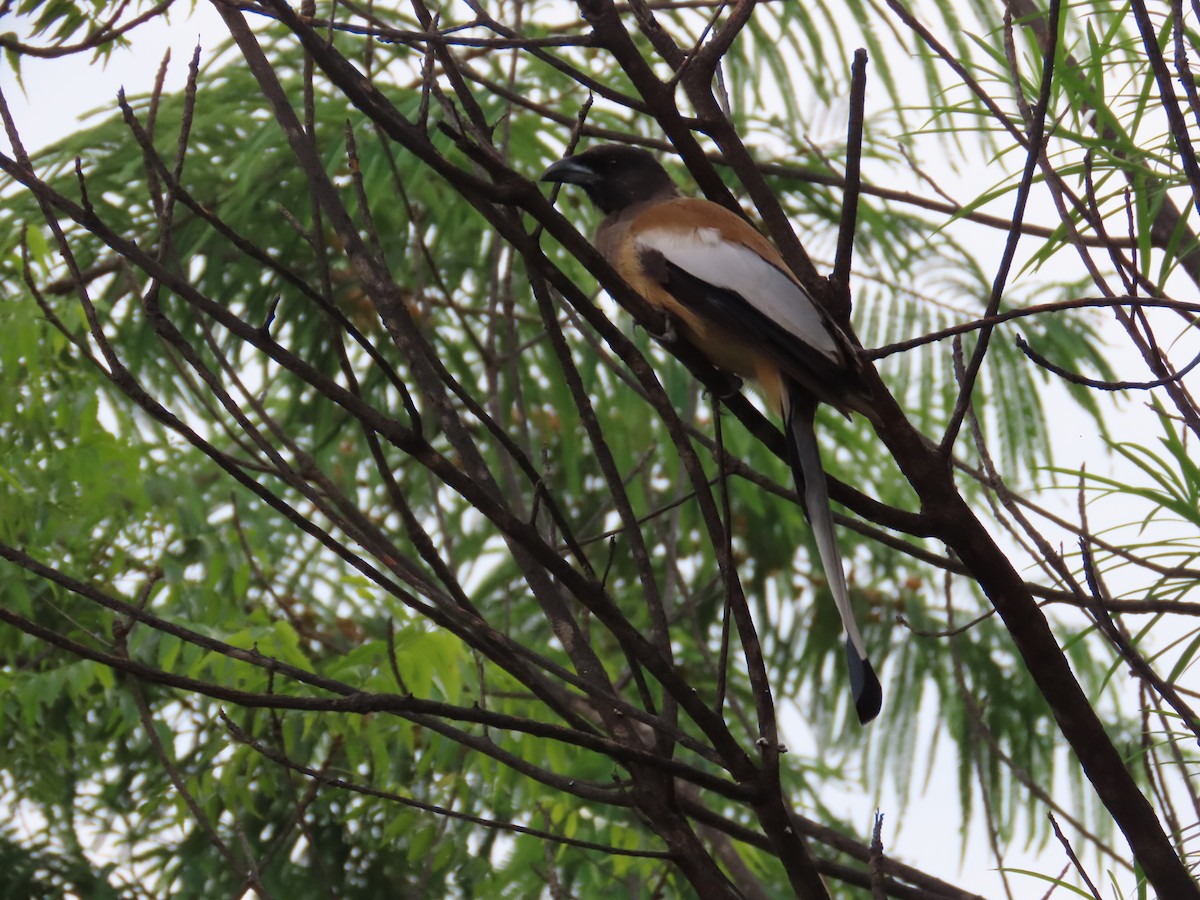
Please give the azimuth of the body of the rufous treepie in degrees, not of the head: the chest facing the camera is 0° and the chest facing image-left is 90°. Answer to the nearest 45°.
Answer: approximately 90°
